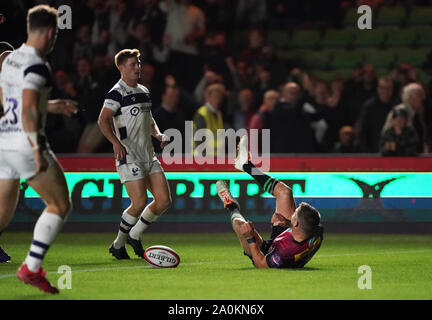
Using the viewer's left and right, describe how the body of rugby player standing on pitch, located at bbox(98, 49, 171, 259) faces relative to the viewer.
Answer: facing the viewer and to the right of the viewer

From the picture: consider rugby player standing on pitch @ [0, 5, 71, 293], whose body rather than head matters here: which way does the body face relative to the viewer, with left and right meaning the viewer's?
facing away from the viewer and to the right of the viewer

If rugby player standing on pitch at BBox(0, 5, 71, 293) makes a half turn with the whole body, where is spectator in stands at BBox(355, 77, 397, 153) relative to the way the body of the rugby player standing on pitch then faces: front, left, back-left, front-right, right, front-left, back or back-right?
back

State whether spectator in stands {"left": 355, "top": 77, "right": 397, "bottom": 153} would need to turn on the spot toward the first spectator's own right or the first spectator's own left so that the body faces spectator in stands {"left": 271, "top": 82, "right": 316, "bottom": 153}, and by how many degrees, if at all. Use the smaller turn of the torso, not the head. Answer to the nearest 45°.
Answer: approximately 45° to the first spectator's own right

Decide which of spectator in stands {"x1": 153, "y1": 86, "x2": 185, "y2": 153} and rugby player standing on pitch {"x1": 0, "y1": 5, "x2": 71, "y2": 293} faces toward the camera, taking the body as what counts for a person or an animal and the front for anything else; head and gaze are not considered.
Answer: the spectator in stands

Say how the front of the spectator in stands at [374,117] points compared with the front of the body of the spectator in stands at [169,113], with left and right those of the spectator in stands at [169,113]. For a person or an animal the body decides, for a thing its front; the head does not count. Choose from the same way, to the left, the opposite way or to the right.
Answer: the same way

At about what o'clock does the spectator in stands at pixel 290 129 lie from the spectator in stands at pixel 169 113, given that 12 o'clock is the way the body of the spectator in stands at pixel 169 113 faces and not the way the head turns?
the spectator in stands at pixel 290 129 is roughly at 9 o'clock from the spectator in stands at pixel 169 113.

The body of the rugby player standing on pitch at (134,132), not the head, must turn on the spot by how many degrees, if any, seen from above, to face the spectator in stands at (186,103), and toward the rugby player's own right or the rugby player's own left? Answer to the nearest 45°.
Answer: approximately 135° to the rugby player's own left

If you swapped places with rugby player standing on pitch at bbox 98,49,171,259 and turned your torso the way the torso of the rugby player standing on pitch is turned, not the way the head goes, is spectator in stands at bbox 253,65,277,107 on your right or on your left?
on your left

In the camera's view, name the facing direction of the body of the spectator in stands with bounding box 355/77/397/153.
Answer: toward the camera

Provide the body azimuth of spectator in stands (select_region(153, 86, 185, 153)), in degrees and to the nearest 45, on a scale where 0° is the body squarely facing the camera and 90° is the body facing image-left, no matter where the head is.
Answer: approximately 0°

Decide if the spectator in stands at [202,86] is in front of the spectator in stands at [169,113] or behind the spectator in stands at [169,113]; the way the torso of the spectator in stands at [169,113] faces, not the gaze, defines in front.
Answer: behind

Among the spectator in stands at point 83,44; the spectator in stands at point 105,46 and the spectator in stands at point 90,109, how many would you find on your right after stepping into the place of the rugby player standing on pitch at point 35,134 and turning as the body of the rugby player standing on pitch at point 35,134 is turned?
0

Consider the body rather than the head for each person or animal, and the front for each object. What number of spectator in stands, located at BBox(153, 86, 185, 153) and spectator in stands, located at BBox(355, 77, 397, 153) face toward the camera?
2
